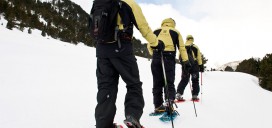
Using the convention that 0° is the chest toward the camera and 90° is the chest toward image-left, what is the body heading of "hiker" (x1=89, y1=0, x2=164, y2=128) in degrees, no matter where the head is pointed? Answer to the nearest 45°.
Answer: approximately 225°

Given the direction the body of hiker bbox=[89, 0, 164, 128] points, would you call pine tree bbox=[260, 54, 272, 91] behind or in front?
in front
